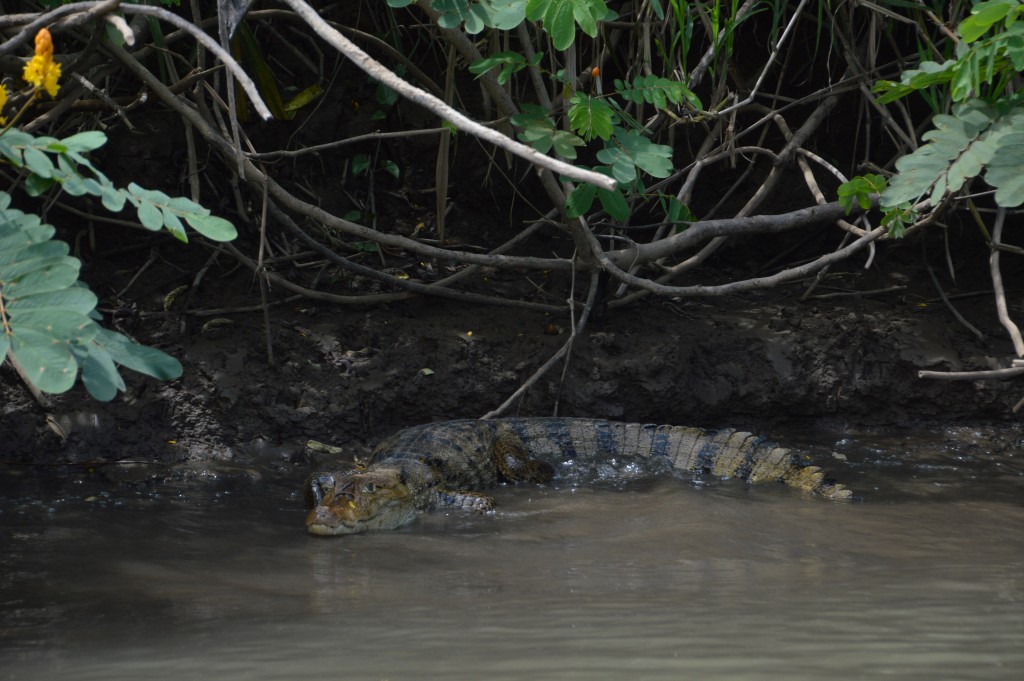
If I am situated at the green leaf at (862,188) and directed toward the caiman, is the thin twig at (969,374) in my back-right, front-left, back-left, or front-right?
back-left

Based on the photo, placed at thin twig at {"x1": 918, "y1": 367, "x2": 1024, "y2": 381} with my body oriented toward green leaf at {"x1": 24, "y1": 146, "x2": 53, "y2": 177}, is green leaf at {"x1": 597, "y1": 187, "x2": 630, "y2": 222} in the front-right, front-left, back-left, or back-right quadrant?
front-right

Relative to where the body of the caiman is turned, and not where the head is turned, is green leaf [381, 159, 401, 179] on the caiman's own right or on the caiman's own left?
on the caiman's own right

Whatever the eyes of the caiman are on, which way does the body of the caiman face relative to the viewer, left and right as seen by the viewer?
facing the viewer and to the left of the viewer

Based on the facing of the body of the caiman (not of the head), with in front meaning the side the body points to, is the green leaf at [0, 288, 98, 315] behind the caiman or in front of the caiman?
in front

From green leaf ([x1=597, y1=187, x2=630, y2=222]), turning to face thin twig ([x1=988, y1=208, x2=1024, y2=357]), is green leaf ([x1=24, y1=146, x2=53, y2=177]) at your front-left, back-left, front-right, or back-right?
back-right

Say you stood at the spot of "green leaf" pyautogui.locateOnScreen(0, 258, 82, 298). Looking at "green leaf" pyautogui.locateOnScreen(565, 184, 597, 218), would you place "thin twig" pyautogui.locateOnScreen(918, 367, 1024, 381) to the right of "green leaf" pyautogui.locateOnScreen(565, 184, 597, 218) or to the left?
right
